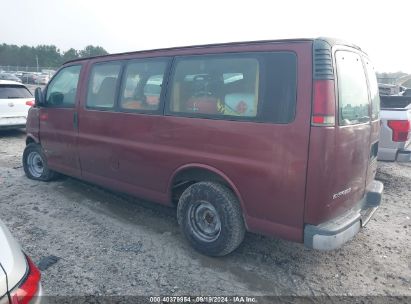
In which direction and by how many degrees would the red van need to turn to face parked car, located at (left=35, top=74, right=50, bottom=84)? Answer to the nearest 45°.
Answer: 0° — it already faces it

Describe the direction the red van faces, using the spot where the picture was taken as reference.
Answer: facing away from the viewer and to the left of the viewer

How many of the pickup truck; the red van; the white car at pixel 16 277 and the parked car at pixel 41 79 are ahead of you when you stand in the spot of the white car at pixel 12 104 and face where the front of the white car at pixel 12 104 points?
1

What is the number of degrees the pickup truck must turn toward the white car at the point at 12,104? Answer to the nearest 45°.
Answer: approximately 45° to its left

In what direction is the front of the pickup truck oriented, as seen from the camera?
facing away from the viewer and to the left of the viewer

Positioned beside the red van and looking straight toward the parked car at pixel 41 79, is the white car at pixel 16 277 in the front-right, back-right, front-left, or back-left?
back-left

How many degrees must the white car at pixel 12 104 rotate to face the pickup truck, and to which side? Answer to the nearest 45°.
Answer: approximately 135° to its right

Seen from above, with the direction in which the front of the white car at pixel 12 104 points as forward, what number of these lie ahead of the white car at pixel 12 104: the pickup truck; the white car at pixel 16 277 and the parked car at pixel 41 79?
1

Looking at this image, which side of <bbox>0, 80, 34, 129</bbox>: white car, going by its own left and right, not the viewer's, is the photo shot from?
back

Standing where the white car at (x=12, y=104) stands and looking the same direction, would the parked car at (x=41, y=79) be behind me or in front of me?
in front

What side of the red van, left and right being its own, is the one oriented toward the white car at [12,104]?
front

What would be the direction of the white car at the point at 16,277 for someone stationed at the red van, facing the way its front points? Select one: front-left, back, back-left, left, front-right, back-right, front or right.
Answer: left

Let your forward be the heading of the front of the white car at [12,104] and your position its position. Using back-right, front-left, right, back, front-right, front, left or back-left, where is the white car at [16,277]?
back
